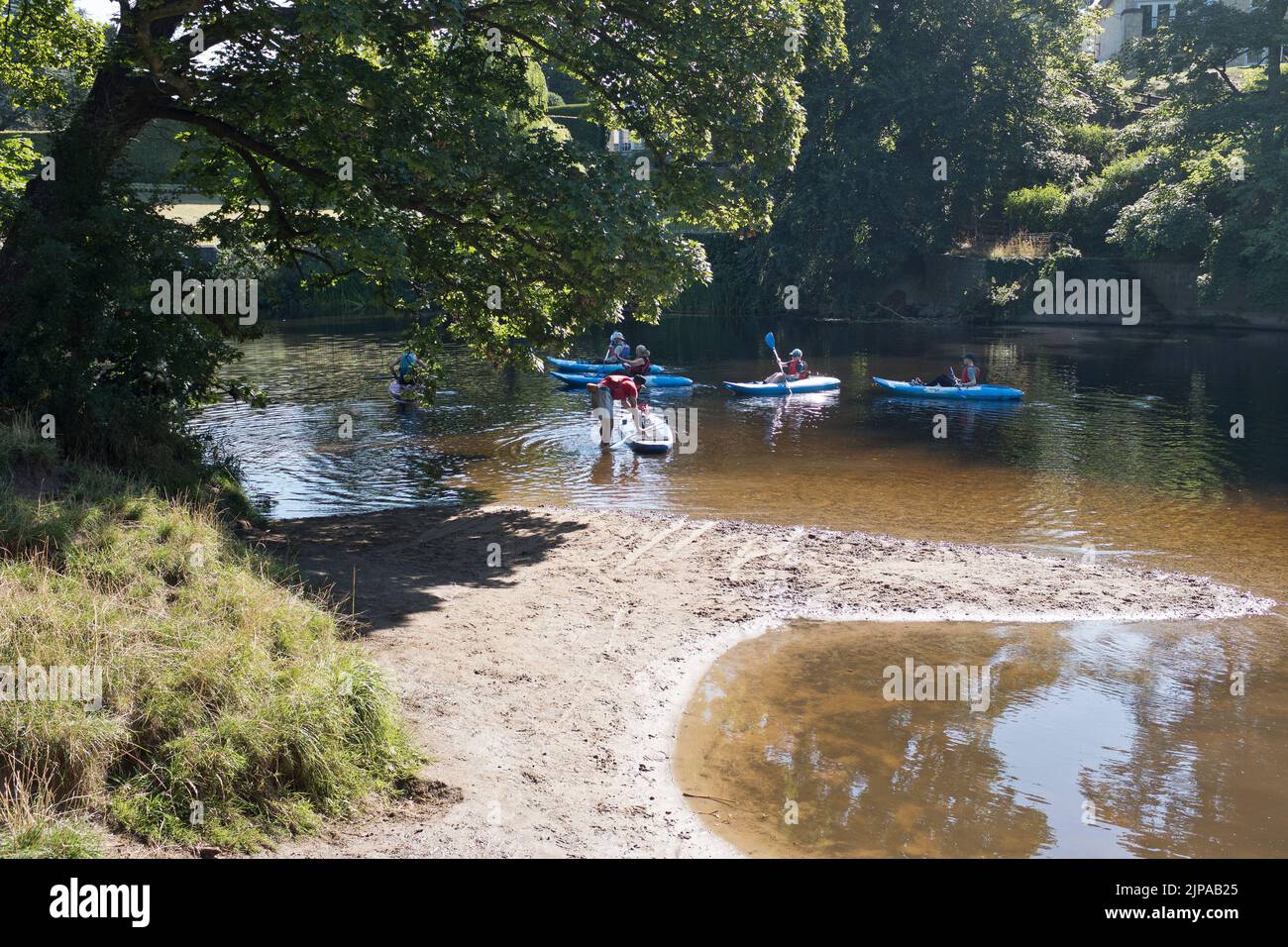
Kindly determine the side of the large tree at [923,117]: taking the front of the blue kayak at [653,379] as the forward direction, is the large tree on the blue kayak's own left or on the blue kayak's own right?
on the blue kayak's own right

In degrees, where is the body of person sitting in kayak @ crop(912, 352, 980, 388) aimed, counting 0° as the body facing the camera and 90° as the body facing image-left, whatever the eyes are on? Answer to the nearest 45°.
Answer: approximately 90°

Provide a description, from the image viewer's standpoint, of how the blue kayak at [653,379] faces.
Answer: facing to the left of the viewer

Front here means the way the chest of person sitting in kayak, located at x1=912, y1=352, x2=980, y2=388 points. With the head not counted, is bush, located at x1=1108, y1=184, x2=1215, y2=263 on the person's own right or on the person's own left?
on the person's own right

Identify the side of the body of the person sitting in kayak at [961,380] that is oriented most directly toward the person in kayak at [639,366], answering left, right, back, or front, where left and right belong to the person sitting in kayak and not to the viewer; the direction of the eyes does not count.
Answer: front

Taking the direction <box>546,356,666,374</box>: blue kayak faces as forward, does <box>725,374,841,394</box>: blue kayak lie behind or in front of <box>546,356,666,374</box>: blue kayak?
behind

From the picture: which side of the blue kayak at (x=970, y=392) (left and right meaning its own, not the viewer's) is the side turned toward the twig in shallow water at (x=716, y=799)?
left

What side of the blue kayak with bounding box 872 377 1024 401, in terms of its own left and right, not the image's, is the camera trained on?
left

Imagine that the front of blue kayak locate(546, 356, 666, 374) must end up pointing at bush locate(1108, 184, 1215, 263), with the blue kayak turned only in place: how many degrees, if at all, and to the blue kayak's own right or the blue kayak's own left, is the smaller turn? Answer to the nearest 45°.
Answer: approximately 135° to the blue kayak's own right

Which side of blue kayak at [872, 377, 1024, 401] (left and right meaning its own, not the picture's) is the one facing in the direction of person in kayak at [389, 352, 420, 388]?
front

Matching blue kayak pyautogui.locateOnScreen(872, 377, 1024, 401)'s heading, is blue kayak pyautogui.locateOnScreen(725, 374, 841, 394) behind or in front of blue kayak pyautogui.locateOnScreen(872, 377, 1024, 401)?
in front

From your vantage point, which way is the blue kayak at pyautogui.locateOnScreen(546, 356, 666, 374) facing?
to the viewer's left
